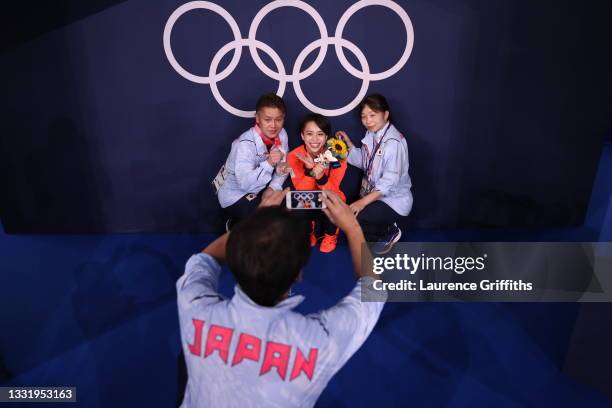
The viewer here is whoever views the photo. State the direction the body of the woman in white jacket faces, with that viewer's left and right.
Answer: facing the viewer and to the left of the viewer

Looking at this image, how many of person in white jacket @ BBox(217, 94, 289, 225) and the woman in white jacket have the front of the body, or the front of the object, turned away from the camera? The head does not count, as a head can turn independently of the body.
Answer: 0

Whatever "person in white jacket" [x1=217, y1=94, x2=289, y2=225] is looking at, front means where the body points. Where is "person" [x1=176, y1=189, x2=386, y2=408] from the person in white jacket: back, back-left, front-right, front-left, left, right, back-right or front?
front-right

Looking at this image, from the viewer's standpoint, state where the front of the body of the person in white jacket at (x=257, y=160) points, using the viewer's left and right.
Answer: facing the viewer and to the right of the viewer

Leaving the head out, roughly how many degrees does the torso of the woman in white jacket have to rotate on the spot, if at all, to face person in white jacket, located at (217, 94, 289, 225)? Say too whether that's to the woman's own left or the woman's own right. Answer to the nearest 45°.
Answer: approximately 45° to the woman's own right
